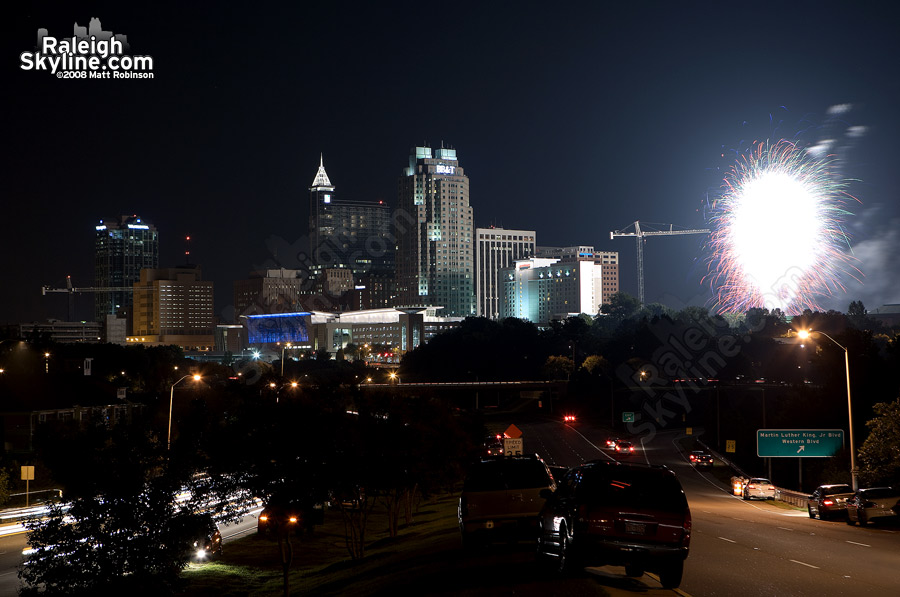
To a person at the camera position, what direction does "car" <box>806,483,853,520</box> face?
facing away from the viewer and to the left of the viewer

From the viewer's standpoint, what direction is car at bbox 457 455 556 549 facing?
away from the camera

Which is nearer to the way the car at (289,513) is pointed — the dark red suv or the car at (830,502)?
the dark red suv

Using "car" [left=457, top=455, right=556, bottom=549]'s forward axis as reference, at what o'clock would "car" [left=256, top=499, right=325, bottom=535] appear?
"car" [left=256, top=499, right=325, bottom=535] is roughly at 11 o'clock from "car" [left=457, top=455, right=556, bottom=549].

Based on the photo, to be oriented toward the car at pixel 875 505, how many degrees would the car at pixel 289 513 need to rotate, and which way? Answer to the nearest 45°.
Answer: approximately 135° to its left

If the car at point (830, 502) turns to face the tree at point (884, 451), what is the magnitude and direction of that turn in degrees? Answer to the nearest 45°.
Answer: approximately 45° to its right

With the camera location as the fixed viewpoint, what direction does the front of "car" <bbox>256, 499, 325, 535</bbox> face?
facing the viewer and to the left of the viewer

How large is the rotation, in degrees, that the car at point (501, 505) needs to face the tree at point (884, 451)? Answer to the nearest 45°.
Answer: approximately 45° to its right

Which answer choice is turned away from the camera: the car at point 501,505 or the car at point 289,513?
the car at point 501,505

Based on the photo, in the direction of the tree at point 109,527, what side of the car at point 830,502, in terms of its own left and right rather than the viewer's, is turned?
left

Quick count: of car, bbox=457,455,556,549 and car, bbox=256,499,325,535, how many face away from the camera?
1

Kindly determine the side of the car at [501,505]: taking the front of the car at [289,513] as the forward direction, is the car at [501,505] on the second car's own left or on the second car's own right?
on the second car's own left

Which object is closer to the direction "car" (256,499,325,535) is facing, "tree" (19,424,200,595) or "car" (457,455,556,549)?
the tree

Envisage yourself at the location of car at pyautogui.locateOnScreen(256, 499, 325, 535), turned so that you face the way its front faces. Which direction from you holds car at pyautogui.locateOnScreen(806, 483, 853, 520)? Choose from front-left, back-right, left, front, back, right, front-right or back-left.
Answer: back-left

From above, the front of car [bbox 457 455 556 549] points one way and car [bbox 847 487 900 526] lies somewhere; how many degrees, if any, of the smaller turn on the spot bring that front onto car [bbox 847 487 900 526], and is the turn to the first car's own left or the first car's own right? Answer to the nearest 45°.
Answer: approximately 45° to the first car's own right

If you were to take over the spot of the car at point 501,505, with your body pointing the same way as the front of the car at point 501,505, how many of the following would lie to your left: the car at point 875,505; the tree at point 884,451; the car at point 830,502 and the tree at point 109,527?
1
